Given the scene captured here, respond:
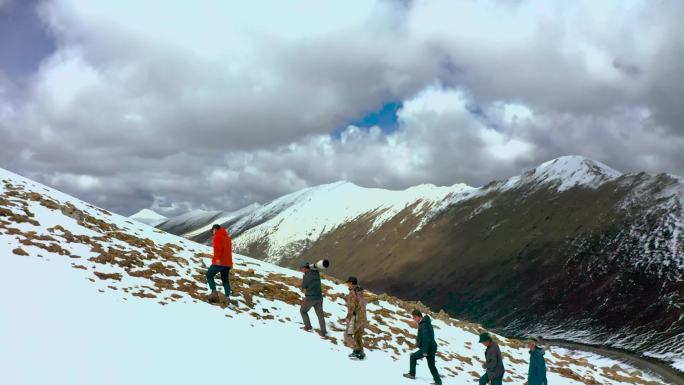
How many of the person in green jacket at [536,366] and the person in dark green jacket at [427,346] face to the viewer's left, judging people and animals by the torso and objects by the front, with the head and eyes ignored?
2

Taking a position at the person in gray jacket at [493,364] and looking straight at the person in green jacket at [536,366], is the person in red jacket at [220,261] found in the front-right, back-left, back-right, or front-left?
back-left

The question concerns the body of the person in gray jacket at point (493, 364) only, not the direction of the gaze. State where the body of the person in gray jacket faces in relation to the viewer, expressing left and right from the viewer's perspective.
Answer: facing to the left of the viewer

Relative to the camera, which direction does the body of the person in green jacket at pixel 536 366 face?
to the viewer's left

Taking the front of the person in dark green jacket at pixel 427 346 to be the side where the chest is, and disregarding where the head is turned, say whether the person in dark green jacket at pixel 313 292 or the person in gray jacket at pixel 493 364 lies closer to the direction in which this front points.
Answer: the person in dark green jacket

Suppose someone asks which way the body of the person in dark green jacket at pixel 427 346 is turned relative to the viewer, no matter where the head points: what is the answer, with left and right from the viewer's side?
facing to the left of the viewer
